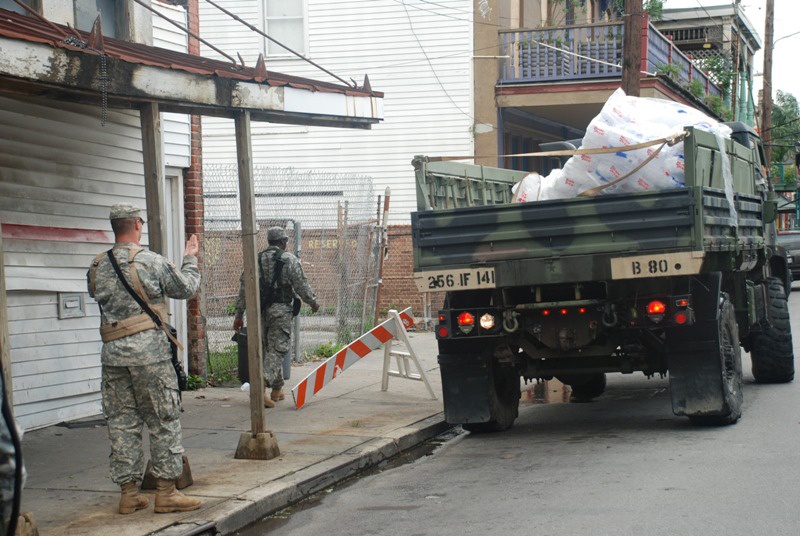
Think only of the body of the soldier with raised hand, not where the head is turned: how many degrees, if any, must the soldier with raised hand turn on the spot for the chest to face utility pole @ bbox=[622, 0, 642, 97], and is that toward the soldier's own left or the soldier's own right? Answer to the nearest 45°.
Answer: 0° — they already face it

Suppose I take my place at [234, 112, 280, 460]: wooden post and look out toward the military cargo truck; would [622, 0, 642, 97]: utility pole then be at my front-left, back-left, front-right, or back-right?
front-left

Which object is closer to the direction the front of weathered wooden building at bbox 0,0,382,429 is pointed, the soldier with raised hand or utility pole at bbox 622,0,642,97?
the soldier with raised hand

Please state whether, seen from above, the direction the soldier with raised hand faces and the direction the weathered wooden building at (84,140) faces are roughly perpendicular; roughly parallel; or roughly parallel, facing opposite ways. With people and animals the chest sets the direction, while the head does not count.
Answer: roughly perpendicular

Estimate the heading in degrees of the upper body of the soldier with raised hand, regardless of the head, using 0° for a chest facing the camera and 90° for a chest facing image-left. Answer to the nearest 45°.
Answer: approximately 225°

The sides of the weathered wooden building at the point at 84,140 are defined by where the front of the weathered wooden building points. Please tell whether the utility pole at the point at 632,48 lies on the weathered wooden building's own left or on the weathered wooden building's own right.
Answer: on the weathered wooden building's own left

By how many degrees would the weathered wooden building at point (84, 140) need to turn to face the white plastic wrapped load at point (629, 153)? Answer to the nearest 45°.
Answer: approximately 45° to its left

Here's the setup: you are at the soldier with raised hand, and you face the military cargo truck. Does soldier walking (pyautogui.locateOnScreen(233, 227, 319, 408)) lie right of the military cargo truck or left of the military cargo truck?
left

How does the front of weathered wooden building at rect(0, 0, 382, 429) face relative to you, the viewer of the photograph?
facing the viewer and to the right of the viewer

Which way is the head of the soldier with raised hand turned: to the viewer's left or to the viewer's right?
to the viewer's right

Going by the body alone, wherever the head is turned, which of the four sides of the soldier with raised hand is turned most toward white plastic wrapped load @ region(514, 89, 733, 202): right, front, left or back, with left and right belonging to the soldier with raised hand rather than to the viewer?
front

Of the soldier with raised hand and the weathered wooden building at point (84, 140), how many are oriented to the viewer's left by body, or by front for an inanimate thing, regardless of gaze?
0

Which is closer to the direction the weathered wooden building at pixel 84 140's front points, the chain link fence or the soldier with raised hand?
the soldier with raised hand
